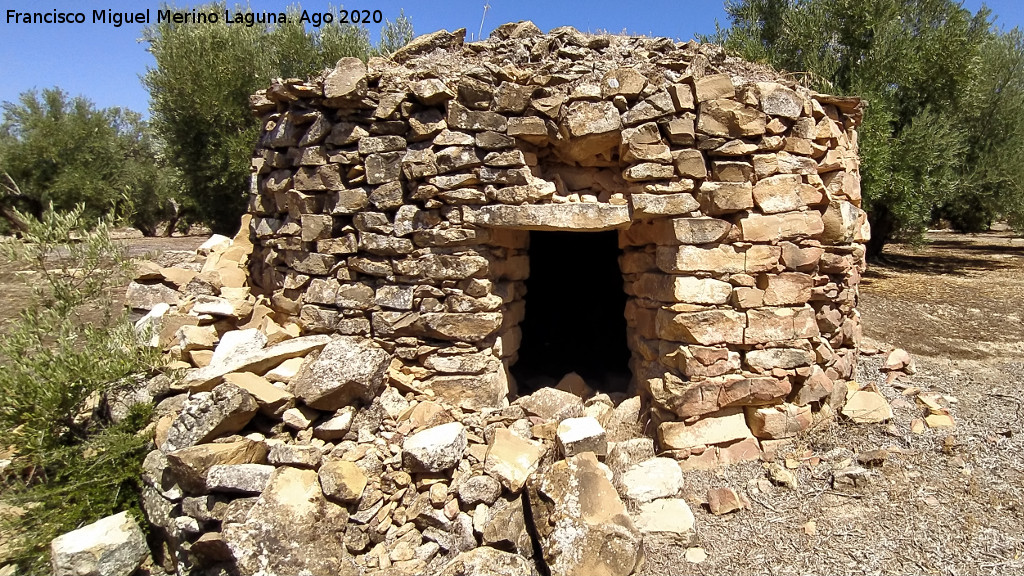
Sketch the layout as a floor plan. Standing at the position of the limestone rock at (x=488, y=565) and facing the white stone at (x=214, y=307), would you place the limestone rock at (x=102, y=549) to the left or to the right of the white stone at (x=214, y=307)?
left

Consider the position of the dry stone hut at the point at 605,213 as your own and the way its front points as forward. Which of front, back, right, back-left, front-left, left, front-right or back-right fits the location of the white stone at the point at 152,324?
right

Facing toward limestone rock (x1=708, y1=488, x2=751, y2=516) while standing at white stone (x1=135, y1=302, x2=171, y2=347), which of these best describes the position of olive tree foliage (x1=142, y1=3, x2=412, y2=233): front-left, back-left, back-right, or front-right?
back-left

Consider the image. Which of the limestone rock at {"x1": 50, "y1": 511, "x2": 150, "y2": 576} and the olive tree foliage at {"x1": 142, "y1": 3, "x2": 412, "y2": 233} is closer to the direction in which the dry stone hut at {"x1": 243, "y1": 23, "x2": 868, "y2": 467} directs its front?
the limestone rock

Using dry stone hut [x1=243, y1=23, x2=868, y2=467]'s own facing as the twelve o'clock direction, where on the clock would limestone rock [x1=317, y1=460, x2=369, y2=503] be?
The limestone rock is roughly at 2 o'clock from the dry stone hut.

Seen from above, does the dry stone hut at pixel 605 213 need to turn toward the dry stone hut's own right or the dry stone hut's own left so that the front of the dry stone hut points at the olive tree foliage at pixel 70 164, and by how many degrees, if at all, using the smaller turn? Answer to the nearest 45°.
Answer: approximately 135° to the dry stone hut's own right

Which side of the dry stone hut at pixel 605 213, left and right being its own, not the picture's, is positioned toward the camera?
front

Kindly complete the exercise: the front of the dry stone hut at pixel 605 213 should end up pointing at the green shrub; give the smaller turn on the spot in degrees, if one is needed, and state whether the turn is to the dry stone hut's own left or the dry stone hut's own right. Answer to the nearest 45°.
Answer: approximately 90° to the dry stone hut's own right

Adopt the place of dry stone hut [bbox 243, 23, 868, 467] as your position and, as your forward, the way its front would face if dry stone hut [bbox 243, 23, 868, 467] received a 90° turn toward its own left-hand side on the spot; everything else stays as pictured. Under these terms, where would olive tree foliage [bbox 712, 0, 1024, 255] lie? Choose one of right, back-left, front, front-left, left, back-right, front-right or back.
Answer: front-left

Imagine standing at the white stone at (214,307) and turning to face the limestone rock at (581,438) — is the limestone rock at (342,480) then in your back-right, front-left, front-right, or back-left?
front-right

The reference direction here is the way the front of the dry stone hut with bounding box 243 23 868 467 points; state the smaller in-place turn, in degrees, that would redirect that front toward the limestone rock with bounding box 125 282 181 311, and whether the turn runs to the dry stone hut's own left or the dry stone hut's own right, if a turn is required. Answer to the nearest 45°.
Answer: approximately 90° to the dry stone hut's own right

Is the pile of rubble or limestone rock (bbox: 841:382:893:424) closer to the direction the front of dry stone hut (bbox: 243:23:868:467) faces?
the pile of rubble
